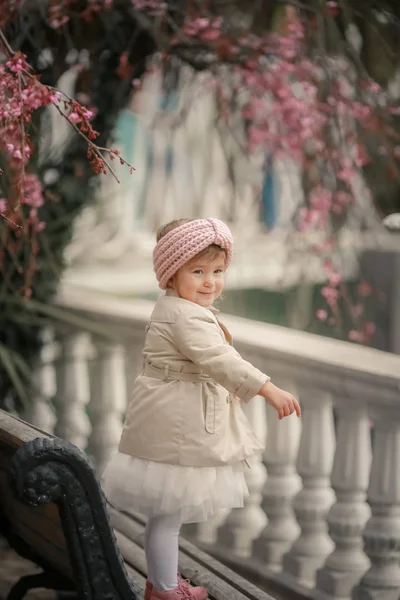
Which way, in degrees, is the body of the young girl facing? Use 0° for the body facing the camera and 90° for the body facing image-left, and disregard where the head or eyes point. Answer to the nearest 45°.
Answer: approximately 270°
